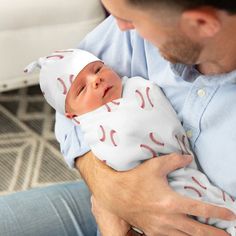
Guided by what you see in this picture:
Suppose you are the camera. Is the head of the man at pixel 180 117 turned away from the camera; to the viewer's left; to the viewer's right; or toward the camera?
to the viewer's left

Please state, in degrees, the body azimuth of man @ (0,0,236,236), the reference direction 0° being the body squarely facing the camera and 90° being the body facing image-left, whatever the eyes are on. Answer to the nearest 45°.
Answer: approximately 45°

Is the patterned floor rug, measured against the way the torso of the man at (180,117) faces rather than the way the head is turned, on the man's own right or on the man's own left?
on the man's own right
